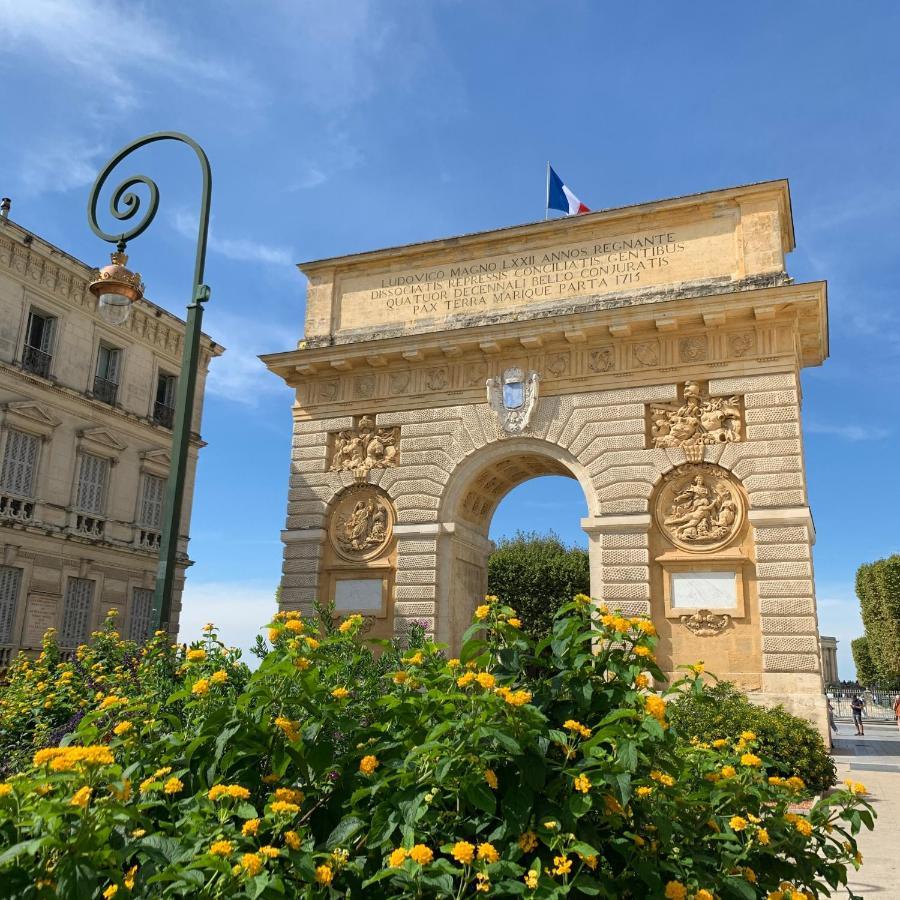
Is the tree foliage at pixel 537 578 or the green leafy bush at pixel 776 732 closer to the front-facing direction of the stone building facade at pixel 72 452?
the green leafy bush

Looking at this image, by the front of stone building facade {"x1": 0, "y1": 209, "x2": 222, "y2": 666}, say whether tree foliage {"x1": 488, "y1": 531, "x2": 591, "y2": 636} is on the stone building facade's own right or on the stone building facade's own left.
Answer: on the stone building facade's own left

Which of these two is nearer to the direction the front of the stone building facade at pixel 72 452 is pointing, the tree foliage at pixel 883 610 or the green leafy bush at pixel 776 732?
the green leafy bush

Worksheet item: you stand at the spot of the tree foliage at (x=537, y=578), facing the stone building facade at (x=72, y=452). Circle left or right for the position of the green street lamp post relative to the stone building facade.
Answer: left

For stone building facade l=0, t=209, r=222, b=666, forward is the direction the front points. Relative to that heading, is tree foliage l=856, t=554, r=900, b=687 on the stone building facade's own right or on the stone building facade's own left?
on the stone building facade's own left

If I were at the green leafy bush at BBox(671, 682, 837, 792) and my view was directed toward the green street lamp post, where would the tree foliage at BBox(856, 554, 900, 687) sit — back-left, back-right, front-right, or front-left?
back-right

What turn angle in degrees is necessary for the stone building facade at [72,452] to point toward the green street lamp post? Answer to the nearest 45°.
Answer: approximately 45° to its right

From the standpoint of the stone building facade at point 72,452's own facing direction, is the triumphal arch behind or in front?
in front

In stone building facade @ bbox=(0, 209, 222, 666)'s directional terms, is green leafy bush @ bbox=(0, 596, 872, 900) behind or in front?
in front

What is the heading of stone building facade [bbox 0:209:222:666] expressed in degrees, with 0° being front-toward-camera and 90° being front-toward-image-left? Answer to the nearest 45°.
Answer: approximately 315°
